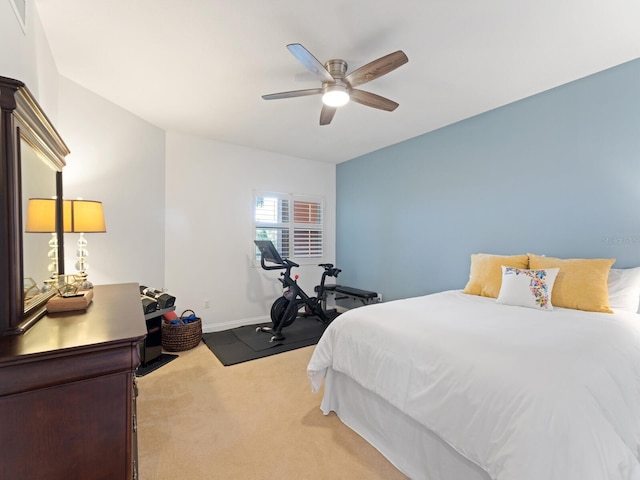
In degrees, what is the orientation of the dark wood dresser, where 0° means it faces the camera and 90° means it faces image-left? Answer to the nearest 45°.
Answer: approximately 270°

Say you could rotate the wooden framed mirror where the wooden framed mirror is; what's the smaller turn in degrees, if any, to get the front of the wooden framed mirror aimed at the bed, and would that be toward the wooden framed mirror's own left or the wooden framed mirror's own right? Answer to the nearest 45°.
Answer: approximately 45° to the wooden framed mirror's own right

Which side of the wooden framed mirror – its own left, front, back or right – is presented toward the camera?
right

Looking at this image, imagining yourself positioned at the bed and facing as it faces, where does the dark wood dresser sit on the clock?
The dark wood dresser is roughly at 12 o'clock from the bed.

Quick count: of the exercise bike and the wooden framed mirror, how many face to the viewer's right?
1

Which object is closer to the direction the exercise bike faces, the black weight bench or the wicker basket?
the wicker basket
